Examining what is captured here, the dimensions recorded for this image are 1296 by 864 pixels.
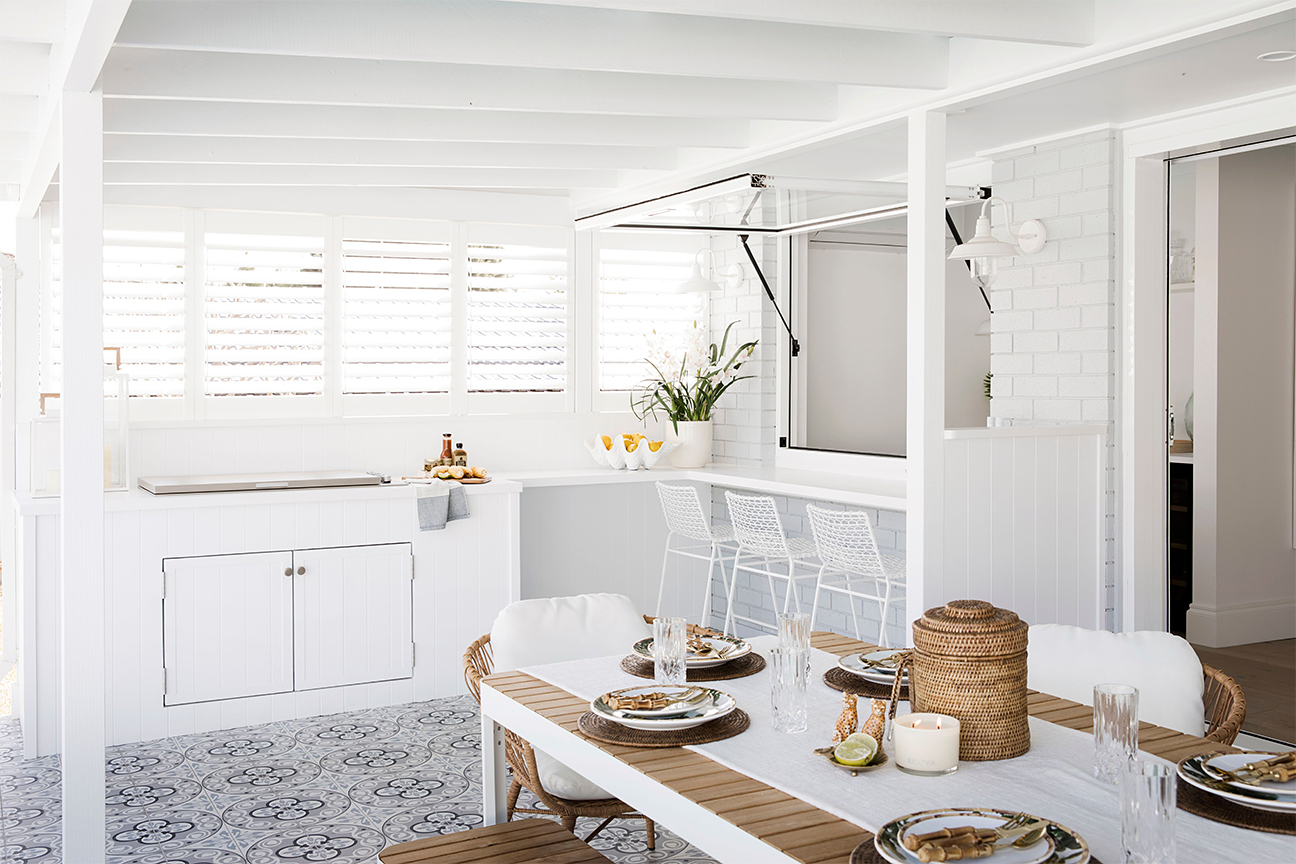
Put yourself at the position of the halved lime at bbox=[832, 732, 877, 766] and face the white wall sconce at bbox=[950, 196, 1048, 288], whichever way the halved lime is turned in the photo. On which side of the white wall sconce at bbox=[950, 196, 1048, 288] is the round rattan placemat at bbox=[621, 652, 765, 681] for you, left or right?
left

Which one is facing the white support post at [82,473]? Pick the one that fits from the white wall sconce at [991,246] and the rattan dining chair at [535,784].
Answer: the white wall sconce

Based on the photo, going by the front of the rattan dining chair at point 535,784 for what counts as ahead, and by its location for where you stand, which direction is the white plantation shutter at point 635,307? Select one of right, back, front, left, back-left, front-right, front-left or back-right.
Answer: back-left

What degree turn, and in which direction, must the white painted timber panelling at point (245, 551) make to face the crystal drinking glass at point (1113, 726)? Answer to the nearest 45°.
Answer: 0° — it already faces it

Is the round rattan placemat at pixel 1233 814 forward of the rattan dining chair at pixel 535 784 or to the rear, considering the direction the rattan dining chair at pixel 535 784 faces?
forward

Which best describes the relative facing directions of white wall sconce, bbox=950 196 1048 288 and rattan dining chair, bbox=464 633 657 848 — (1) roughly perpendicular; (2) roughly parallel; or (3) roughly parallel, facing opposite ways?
roughly perpendicular

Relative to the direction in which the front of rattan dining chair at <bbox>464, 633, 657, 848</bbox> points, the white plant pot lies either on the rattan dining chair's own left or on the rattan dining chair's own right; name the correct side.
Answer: on the rattan dining chair's own left

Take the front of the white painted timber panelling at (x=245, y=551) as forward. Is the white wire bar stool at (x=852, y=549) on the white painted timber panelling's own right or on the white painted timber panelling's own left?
on the white painted timber panelling's own left

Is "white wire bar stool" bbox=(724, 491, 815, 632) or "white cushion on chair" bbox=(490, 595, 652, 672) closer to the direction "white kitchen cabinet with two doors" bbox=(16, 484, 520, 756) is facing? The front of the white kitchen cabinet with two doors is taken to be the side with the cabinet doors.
the white cushion on chair

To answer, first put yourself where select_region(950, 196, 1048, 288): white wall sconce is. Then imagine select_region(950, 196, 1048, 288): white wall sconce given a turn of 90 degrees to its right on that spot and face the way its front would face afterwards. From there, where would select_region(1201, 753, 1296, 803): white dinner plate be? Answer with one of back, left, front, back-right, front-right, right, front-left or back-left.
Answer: back-left

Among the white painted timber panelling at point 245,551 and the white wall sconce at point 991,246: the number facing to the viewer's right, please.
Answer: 0

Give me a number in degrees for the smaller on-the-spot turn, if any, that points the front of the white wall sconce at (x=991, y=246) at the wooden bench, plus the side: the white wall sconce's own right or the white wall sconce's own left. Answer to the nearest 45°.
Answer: approximately 45° to the white wall sconce's own left

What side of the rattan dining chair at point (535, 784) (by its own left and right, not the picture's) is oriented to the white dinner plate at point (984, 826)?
front

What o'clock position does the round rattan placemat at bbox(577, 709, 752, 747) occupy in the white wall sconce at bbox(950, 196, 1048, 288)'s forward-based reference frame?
The round rattan placemat is roughly at 11 o'clock from the white wall sconce.
